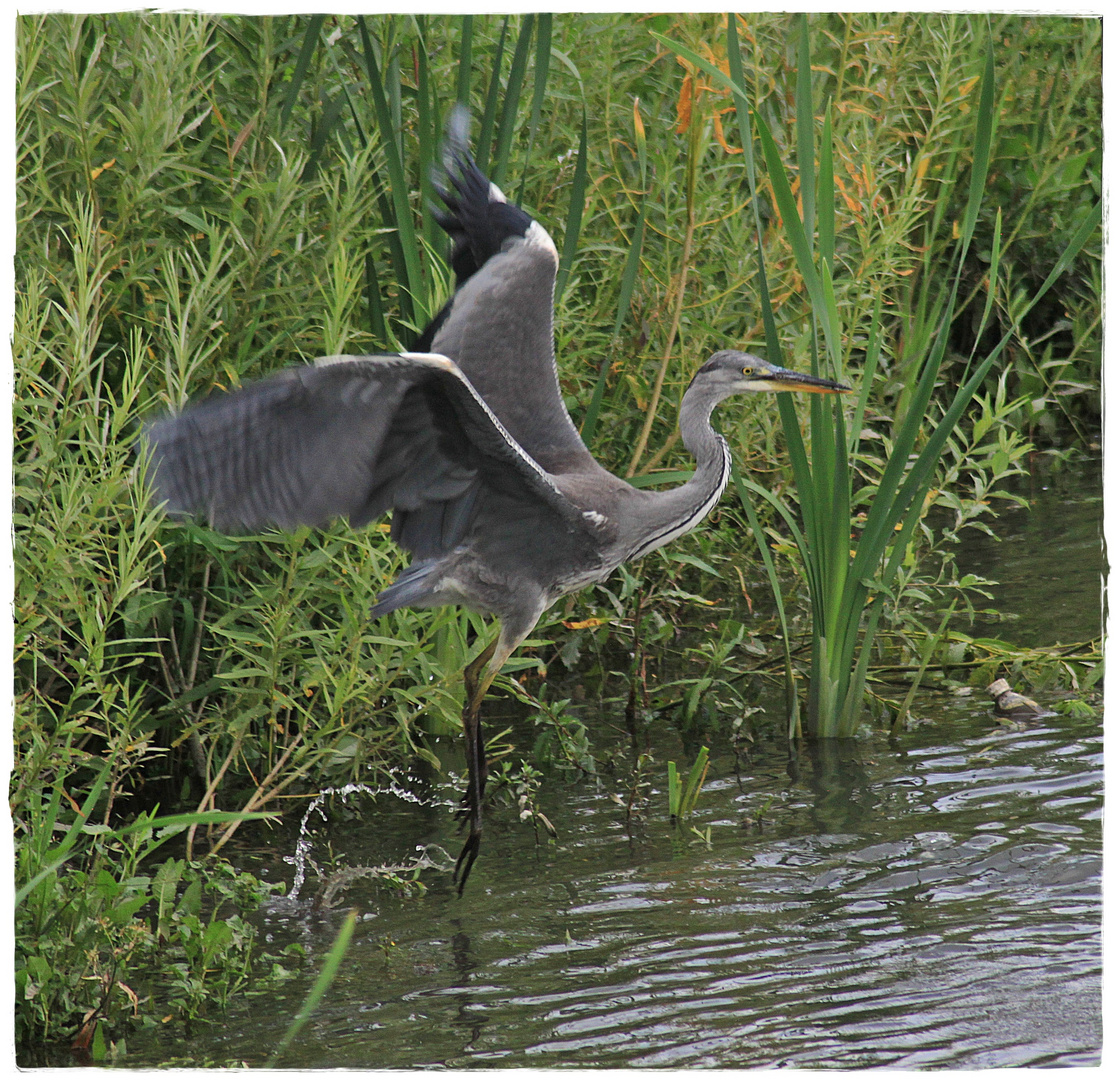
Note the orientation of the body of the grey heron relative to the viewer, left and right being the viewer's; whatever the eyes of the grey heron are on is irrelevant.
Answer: facing to the right of the viewer
